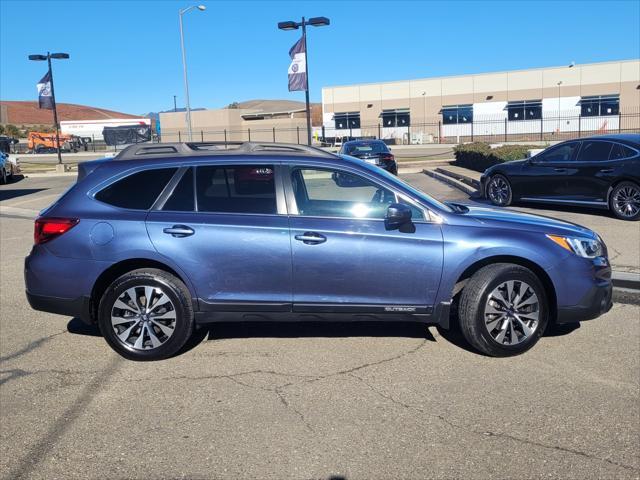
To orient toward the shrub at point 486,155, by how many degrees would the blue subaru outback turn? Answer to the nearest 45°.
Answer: approximately 90° to its left

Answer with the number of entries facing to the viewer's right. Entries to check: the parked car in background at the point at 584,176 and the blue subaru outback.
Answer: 1

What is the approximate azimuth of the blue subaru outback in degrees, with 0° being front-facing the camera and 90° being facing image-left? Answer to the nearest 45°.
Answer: approximately 270°

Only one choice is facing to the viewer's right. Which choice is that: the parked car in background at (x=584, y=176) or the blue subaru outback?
the blue subaru outback

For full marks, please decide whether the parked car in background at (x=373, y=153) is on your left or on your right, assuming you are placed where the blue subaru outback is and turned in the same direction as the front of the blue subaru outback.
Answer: on your left

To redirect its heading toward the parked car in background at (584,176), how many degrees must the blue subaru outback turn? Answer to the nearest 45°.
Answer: approximately 45° to its left

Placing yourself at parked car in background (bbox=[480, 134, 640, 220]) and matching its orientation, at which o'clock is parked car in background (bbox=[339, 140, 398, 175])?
parked car in background (bbox=[339, 140, 398, 175]) is roughly at 12 o'clock from parked car in background (bbox=[480, 134, 640, 220]).

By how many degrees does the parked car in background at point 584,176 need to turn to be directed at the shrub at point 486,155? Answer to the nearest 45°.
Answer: approximately 45° to its right

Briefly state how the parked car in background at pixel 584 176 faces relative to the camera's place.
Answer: facing away from the viewer and to the left of the viewer
